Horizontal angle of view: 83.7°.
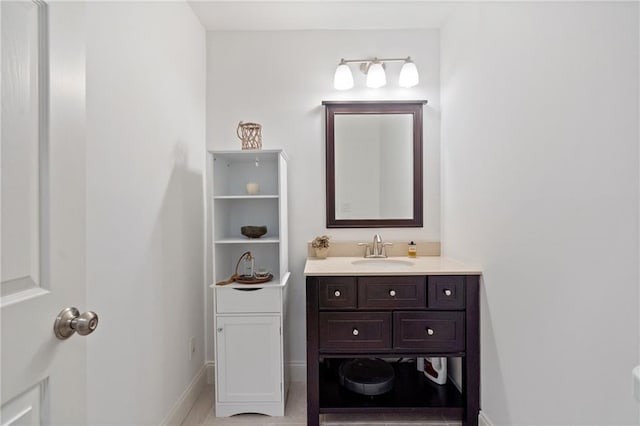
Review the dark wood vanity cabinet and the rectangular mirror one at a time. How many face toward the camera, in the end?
2

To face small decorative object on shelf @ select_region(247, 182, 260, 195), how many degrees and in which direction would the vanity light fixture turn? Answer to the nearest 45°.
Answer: approximately 90° to its right

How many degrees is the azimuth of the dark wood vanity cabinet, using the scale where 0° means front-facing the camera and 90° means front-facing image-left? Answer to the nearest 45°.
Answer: approximately 0°

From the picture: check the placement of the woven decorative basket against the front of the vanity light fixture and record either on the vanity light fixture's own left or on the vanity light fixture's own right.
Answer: on the vanity light fixture's own right

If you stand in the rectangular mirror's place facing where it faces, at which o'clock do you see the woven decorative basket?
The woven decorative basket is roughly at 2 o'clock from the rectangular mirror.
